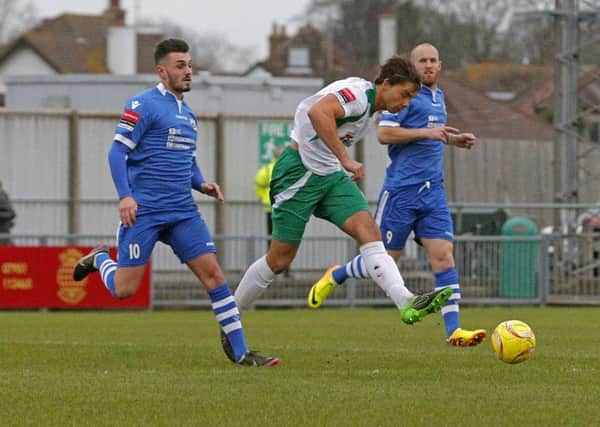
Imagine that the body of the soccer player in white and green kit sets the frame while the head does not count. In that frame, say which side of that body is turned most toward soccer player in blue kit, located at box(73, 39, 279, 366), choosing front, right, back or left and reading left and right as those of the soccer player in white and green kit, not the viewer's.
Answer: back

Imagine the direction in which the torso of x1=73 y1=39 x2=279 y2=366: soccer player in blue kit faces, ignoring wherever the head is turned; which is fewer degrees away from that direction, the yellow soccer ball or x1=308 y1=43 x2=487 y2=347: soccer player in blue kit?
the yellow soccer ball

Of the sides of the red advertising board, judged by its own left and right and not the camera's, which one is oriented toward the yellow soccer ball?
front

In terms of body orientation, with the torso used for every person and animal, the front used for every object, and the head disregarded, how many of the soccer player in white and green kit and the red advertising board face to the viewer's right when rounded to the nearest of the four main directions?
1

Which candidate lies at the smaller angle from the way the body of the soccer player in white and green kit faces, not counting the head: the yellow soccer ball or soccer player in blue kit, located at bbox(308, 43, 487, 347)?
the yellow soccer ball

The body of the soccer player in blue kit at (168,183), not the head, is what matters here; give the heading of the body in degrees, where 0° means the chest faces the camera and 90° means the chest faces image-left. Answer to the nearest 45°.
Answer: approximately 315°

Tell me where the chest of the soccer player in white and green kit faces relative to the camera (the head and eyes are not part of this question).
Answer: to the viewer's right

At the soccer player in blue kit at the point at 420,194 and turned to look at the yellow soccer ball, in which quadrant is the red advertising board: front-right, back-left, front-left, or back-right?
back-right

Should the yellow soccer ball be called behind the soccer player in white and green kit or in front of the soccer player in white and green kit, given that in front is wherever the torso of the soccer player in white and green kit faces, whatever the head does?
in front

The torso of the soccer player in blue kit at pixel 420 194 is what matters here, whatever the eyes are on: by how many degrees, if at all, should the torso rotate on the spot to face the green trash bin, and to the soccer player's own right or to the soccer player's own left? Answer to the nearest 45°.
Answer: approximately 135° to the soccer player's own left

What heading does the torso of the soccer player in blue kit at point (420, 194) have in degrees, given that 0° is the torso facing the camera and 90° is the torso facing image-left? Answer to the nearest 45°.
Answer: approximately 315°

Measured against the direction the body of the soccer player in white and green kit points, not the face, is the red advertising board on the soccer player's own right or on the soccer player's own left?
on the soccer player's own left

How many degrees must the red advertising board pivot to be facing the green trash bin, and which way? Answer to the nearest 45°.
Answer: approximately 90° to its left
